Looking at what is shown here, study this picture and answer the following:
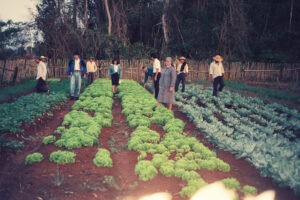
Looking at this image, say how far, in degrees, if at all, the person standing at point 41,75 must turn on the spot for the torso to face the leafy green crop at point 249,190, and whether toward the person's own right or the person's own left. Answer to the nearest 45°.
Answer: approximately 90° to the person's own left

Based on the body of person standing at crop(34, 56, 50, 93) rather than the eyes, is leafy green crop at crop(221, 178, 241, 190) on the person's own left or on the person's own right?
on the person's own left

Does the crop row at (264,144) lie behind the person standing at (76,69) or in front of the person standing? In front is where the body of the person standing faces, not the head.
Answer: in front

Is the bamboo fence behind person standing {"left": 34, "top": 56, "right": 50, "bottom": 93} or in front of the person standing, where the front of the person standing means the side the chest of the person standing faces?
behind

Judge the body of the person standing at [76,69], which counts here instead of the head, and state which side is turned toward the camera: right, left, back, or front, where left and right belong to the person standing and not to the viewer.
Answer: front

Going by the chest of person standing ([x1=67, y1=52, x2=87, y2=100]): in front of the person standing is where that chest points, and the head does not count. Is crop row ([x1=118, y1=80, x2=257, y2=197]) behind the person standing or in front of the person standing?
in front

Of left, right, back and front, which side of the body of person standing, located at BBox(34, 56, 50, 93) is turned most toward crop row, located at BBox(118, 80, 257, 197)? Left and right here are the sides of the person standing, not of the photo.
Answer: left

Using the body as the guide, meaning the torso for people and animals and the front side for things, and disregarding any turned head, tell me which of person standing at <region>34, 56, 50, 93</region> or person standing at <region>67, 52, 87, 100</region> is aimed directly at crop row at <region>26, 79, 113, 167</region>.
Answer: person standing at <region>67, 52, 87, 100</region>

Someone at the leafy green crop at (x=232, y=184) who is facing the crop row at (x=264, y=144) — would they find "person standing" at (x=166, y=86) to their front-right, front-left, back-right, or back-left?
front-left

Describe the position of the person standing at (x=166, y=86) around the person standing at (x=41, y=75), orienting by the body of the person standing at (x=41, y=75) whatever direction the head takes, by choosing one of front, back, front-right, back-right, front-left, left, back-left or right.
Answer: back-left

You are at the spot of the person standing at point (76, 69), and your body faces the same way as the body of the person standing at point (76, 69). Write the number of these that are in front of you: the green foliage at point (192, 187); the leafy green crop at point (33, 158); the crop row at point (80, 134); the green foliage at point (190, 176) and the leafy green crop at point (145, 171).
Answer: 5

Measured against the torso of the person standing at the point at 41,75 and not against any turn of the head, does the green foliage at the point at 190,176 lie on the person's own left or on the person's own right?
on the person's own left

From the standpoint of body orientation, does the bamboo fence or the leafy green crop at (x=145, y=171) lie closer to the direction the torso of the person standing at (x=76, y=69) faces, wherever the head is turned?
the leafy green crop

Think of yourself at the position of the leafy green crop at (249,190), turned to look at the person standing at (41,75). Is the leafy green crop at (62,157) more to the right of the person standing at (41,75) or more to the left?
left
